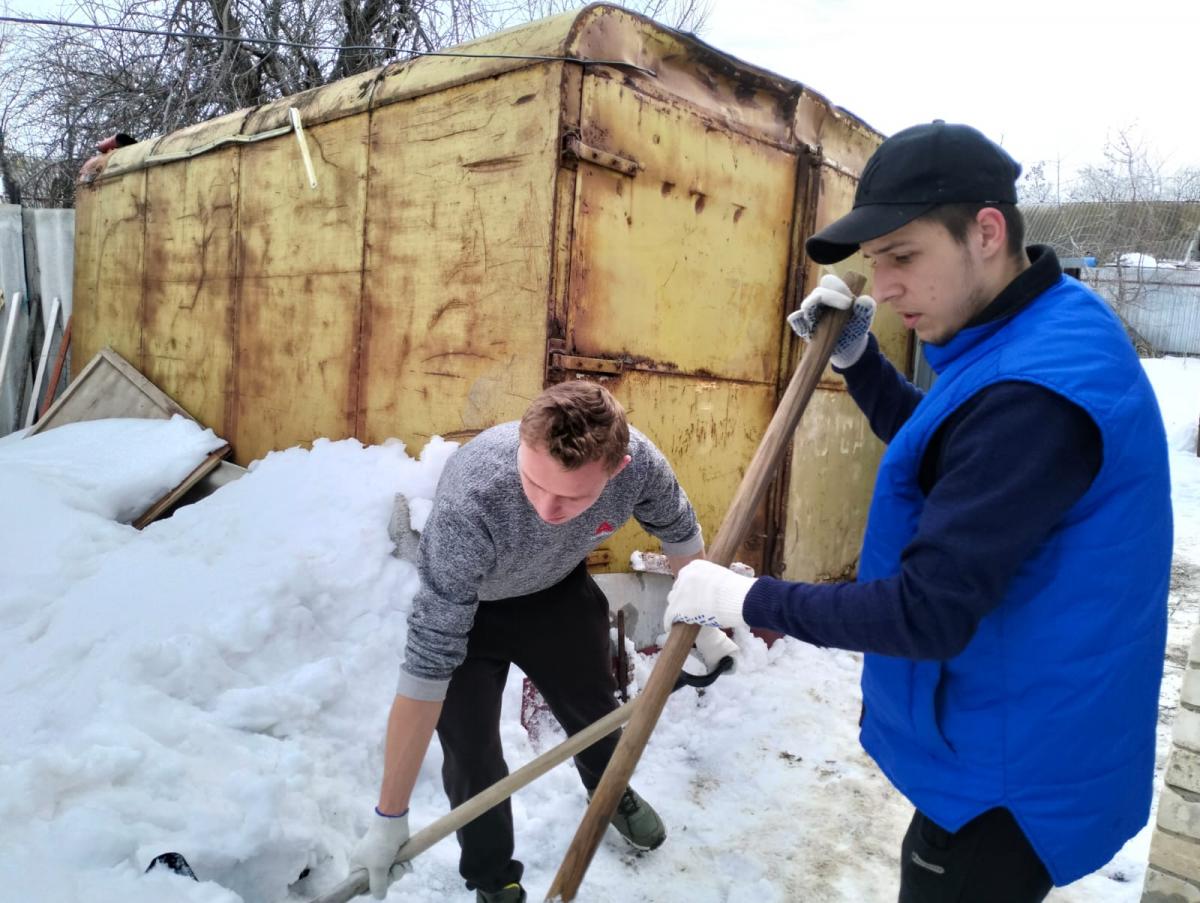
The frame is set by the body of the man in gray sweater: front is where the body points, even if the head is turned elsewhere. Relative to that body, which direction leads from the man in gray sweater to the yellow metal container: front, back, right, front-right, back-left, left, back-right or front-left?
back

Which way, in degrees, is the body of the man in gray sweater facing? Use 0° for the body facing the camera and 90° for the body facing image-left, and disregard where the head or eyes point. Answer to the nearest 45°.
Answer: approximately 0°

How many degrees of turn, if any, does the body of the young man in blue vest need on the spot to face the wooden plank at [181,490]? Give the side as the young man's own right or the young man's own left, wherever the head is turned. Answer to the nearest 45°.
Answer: approximately 45° to the young man's own right

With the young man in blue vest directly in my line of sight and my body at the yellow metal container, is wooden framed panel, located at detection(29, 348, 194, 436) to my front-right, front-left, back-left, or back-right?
back-right

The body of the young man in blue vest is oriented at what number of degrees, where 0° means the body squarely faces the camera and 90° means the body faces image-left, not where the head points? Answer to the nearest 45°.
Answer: approximately 90°

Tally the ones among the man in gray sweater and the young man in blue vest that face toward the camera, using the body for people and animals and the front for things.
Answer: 1

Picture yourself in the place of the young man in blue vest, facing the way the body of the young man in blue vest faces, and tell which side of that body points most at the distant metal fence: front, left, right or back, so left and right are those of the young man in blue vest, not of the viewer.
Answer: right

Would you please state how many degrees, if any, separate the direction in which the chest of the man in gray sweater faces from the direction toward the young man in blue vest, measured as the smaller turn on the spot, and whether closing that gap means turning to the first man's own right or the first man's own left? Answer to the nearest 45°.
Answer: approximately 45° to the first man's own left

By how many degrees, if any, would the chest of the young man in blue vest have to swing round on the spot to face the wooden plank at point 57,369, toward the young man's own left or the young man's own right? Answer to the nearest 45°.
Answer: approximately 45° to the young man's own right
